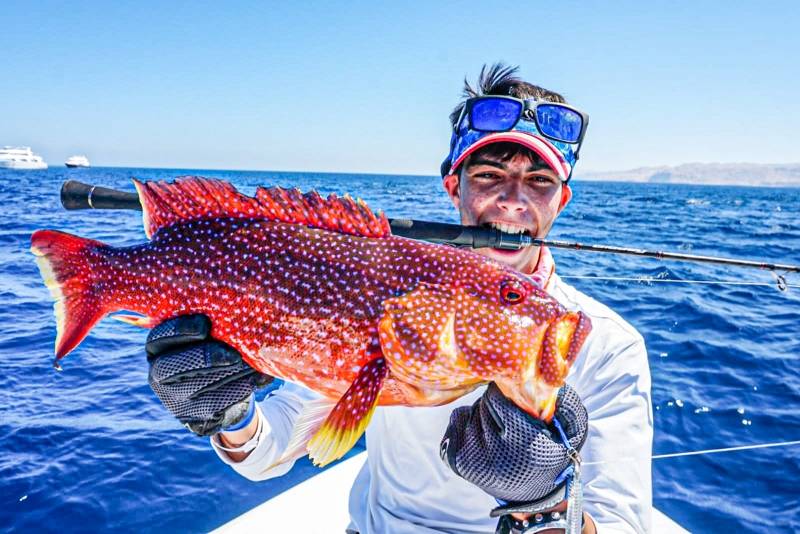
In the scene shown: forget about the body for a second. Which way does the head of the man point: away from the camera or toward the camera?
toward the camera

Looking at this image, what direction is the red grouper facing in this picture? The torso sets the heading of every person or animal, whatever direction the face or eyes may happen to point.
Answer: to the viewer's right

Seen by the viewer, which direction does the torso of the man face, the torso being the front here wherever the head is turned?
toward the camera
